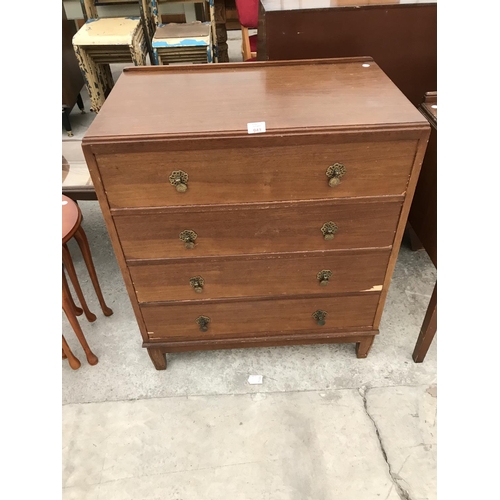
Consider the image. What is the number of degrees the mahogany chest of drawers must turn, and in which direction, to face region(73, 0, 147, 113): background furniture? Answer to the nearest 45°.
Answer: approximately 135° to its right

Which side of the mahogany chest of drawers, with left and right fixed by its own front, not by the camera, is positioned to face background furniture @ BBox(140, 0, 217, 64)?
back

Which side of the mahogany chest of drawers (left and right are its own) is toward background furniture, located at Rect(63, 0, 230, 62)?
back

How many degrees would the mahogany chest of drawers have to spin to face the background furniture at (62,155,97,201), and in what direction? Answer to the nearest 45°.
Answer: approximately 135° to its right

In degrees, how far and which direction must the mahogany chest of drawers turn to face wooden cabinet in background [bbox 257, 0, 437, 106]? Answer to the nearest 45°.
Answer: approximately 135° to its left

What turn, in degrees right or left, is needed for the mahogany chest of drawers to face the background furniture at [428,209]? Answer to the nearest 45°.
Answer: approximately 135° to its left

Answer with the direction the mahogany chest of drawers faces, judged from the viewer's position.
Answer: facing the viewer

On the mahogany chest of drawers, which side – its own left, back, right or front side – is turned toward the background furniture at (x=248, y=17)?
back

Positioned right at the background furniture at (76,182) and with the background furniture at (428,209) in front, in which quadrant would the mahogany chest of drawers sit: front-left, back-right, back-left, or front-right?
front-right

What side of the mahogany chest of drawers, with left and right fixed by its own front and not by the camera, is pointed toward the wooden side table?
right
